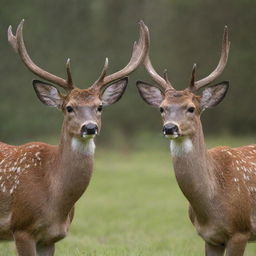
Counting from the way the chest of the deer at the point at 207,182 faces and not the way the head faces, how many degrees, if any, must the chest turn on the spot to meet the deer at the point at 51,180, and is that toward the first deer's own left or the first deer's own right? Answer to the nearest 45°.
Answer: approximately 45° to the first deer's own right

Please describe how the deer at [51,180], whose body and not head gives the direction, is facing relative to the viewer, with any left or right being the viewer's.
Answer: facing the viewer and to the right of the viewer

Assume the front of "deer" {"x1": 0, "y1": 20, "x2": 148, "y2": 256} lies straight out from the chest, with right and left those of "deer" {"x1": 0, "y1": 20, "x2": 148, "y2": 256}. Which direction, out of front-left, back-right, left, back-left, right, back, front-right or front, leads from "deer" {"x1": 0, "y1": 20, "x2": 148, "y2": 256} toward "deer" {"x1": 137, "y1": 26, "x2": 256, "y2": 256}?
front-left

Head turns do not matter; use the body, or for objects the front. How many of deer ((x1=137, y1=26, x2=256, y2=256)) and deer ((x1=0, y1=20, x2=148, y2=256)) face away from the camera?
0

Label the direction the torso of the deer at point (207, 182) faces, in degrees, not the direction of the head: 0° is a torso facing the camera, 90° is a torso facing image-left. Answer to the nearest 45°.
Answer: approximately 45°
